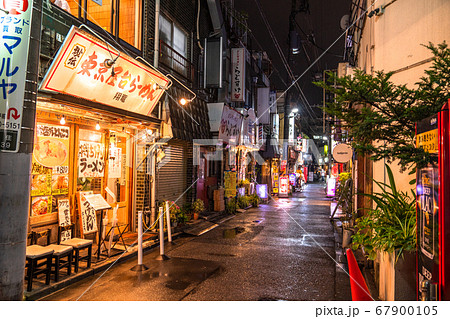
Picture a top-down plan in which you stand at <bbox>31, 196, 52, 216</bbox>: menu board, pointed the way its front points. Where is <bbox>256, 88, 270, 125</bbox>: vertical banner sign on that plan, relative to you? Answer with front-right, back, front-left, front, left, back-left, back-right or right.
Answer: left

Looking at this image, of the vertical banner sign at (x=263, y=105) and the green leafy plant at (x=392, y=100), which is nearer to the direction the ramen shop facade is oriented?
the green leafy plant

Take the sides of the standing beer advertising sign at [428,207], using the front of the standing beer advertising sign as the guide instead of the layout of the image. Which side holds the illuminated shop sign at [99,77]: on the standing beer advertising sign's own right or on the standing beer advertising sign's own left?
on the standing beer advertising sign's own right

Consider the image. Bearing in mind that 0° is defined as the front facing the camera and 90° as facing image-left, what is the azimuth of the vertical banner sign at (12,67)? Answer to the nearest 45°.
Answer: approximately 0°

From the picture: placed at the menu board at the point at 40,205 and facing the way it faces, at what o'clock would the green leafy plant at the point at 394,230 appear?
The green leafy plant is roughly at 12 o'clock from the menu board.

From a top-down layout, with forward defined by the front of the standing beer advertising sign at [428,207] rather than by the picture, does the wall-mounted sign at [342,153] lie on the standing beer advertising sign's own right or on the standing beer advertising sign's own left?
on the standing beer advertising sign's own right

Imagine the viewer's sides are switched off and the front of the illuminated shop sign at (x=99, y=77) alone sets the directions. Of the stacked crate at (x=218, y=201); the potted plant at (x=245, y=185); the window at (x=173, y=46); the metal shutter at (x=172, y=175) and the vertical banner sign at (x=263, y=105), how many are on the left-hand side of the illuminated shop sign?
5

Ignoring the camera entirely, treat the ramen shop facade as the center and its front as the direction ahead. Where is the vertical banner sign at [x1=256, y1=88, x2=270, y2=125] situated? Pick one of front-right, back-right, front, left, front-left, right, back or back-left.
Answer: left

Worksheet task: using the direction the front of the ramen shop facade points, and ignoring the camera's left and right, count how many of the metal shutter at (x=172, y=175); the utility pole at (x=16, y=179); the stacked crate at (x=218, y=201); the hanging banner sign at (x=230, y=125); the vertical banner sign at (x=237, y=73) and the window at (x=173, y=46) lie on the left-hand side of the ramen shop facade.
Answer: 5

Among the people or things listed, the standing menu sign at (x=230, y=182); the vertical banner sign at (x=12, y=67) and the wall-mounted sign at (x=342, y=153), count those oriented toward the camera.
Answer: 3
